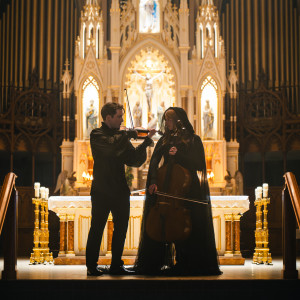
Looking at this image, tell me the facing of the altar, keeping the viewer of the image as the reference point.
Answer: facing the viewer

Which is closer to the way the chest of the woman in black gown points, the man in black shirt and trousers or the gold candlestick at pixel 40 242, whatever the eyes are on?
the man in black shirt and trousers

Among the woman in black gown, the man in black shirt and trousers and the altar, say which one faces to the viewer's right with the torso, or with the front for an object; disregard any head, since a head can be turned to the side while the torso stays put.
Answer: the man in black shirt and trousers

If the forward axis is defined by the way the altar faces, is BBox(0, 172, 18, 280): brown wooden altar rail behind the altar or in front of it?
in front

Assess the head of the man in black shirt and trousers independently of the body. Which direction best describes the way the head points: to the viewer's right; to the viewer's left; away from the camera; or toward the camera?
to the viewer's right

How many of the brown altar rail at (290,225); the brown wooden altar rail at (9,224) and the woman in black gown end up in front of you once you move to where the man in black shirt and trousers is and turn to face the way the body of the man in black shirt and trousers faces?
2

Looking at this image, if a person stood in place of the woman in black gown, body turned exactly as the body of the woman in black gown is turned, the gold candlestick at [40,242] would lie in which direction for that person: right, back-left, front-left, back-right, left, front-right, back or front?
right

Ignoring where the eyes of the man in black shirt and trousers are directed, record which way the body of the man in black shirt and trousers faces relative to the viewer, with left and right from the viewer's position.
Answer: facing to the right of the viewer

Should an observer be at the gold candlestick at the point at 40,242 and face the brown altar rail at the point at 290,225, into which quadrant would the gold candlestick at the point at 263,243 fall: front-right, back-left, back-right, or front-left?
front-left

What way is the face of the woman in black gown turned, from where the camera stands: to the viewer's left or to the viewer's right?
to the viewer's left

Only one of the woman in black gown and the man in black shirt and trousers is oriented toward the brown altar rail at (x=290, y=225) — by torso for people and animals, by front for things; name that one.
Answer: the man in black shirt and trousers
